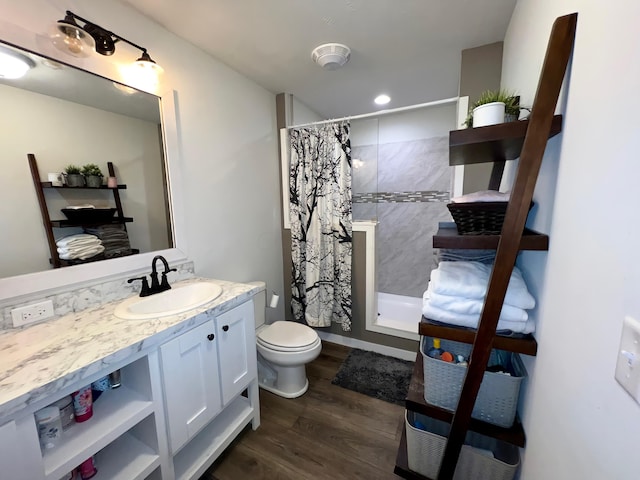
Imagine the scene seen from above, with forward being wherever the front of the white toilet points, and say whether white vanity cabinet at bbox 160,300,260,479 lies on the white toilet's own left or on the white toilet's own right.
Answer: on the white toilet's own right

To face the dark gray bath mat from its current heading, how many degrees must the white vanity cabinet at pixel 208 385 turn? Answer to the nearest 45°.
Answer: approximately 45° to its left

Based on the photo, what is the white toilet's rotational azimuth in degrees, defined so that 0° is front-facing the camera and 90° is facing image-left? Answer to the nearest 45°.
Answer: approximately 315°

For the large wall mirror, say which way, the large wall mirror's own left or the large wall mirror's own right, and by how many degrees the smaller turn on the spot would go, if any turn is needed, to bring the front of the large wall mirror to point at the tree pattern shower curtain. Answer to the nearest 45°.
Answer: approximately 45° to the large wall mirror's own left

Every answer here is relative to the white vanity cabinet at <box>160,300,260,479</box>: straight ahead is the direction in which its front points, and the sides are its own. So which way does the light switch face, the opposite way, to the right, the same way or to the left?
the opposite way

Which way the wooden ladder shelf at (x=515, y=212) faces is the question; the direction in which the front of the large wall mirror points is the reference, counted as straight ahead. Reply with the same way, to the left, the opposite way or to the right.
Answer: the opposite way

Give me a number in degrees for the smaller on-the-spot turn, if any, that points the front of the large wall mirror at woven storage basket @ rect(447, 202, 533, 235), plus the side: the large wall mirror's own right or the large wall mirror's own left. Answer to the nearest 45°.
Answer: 0° — it already faces it

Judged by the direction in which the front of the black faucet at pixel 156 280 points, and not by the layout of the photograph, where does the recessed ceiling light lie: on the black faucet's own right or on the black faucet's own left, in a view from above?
on the black faucet's own left

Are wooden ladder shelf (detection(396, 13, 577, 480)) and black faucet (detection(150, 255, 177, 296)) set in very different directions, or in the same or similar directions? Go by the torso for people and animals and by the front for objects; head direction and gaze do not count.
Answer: very different directions

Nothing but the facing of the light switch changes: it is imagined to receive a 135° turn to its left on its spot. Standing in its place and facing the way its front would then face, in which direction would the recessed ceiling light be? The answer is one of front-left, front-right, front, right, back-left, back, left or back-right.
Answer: back-left

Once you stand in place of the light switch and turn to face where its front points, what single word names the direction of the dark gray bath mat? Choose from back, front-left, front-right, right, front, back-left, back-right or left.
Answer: right
